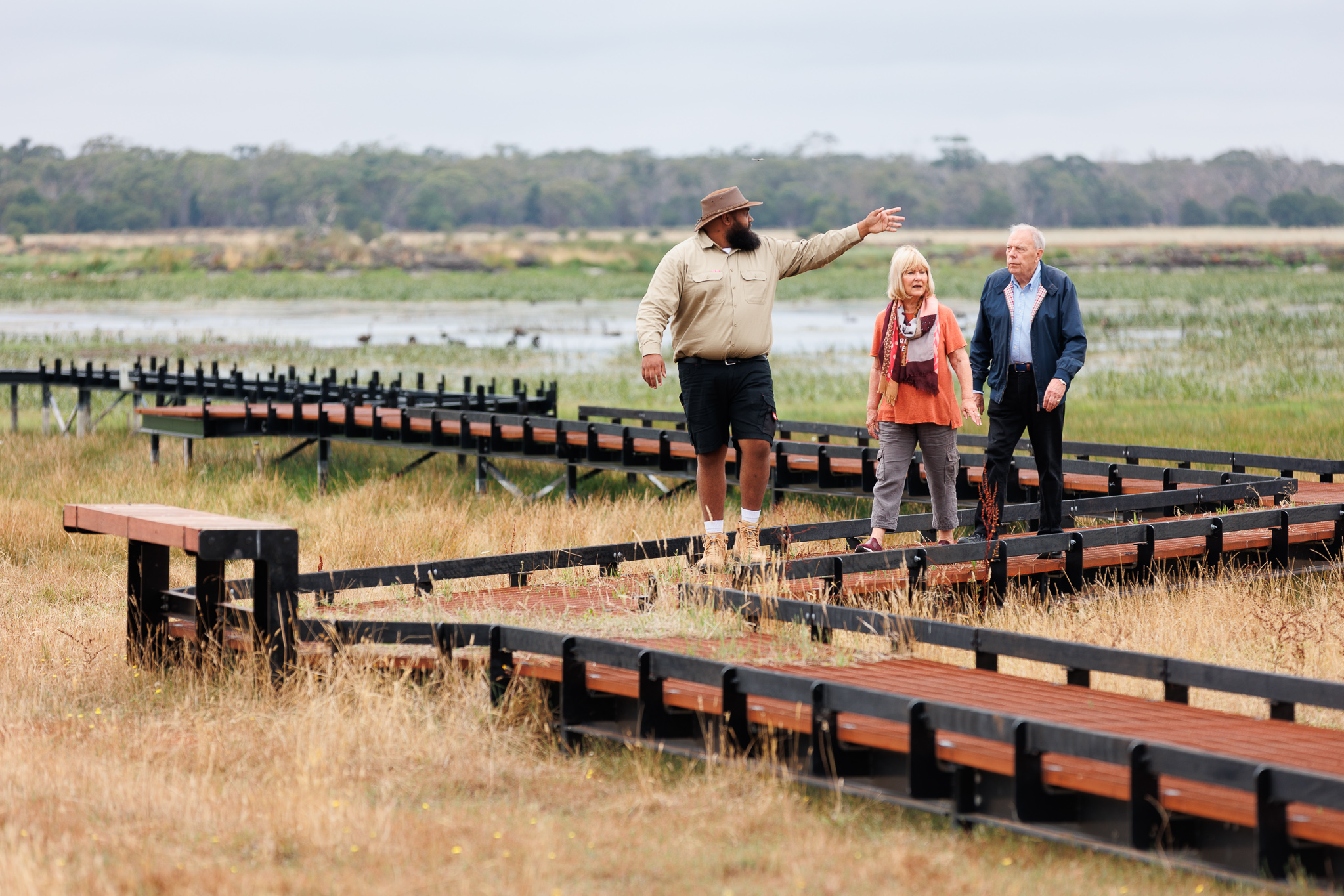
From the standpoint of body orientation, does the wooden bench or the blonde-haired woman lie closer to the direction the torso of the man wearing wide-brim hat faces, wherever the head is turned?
the wooden bench

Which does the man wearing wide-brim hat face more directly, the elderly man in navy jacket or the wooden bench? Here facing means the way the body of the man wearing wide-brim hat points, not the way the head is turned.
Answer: the wooden bench

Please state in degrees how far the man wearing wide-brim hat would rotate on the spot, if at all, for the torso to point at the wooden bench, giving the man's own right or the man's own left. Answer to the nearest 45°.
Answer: approximately 45° to the man's own right

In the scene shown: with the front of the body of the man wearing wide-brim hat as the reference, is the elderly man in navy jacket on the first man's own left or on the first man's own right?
on the first man's own left

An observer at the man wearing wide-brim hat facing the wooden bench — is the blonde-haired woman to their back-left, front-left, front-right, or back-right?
back-left

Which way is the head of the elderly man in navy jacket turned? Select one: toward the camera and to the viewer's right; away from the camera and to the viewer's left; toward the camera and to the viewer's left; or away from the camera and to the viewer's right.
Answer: toward the camera and to the viewer's left

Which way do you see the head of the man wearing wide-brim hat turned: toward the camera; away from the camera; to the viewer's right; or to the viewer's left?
to the viewer's right

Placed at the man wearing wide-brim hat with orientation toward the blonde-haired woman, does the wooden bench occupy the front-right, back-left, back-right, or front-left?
back-right

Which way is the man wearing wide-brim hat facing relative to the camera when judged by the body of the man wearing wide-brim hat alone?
toward the camera

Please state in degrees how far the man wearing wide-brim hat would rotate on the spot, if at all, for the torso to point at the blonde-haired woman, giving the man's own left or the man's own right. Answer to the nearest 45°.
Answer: approximately 90° to the man's own left
